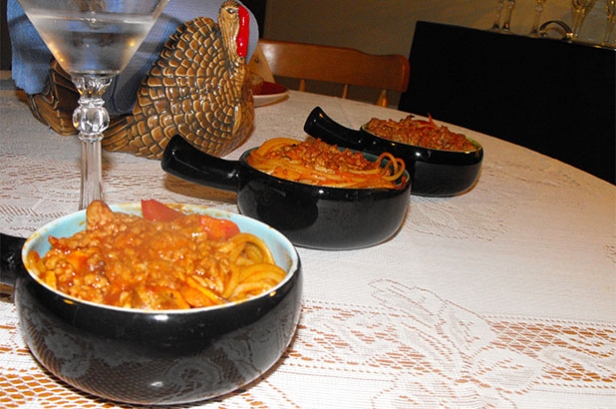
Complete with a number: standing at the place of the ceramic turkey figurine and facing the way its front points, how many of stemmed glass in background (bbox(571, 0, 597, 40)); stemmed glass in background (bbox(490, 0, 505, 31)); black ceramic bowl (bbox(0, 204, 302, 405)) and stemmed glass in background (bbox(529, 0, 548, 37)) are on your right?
1

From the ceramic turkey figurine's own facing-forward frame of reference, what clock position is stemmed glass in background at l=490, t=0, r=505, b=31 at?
The stemmed glass in background is roughly at 10 o'clock from the ceramic turkey figurine.

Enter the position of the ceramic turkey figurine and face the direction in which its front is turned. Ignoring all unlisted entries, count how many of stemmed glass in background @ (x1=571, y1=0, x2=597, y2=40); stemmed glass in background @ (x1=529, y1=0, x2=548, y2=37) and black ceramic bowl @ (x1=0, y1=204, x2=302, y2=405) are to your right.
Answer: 1

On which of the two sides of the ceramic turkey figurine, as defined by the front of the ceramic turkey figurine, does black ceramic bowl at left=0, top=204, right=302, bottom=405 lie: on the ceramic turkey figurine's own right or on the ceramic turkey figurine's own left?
on the ceramic turkey figurine's own right

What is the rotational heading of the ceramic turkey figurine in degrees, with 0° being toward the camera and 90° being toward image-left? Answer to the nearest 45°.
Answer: approximately 270°

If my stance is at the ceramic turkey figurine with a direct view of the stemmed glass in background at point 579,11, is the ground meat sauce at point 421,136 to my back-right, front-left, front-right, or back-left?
front-right

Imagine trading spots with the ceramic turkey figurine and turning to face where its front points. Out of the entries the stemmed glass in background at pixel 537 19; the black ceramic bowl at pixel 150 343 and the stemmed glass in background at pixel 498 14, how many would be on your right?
1

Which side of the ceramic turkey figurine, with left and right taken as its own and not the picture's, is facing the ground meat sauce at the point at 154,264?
right

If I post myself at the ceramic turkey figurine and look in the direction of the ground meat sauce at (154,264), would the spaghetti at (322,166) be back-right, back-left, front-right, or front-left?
front-left

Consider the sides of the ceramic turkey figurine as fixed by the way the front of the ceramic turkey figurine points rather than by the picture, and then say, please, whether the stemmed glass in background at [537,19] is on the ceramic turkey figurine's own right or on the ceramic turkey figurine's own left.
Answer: on the ceramic turkey figurine's own left
